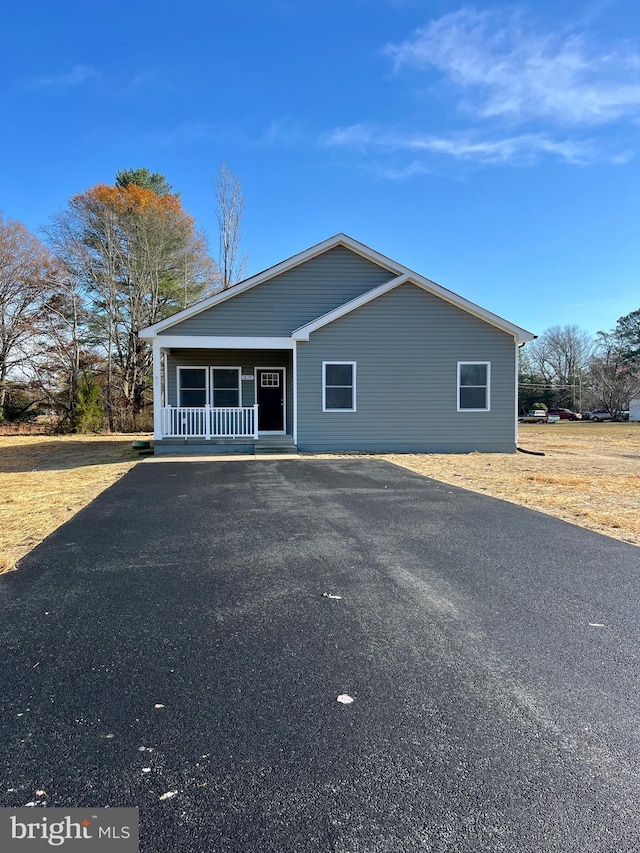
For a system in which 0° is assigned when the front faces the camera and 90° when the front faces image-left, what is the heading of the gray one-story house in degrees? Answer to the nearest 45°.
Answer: approximately 0°

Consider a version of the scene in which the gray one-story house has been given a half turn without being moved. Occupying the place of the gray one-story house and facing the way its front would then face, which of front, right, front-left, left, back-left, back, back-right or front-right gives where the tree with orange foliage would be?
front-left

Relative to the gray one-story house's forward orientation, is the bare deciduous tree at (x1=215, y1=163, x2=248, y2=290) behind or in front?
behind
